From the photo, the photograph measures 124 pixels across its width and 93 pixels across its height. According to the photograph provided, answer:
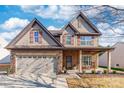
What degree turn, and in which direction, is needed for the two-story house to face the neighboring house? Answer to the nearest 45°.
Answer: approximately 90° to its left

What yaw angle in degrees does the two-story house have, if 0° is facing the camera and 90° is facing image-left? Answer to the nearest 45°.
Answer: approximately 0°
